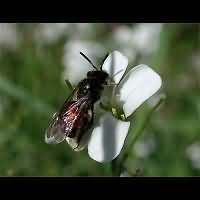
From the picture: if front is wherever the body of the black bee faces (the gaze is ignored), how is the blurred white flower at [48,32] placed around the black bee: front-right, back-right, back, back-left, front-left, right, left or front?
front-left

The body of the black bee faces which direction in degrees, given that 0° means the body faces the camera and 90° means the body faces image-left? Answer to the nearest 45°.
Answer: approximately 225°

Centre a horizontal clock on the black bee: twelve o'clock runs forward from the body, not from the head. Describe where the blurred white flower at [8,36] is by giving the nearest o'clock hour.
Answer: The blurred white flower is roughly at 10 o'clock from the black bee.

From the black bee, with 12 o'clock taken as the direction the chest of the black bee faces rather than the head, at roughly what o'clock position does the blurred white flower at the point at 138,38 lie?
The blurred white flower is roughly at 11 o'clock from the black bee.
